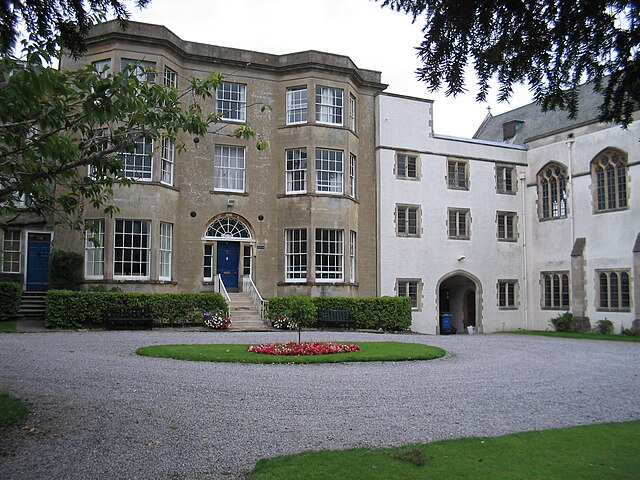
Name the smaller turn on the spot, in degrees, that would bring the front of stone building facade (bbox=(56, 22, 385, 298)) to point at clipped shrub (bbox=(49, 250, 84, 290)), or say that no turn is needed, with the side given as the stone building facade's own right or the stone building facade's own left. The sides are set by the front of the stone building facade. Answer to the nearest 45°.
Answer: approximately 90° to the stone building facade's own right

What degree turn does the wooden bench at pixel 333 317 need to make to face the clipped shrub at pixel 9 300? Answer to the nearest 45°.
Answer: approximately 90° to its right

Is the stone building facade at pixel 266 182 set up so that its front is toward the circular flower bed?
yes

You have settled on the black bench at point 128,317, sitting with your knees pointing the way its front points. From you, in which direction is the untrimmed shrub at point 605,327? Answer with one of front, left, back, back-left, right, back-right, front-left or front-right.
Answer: left

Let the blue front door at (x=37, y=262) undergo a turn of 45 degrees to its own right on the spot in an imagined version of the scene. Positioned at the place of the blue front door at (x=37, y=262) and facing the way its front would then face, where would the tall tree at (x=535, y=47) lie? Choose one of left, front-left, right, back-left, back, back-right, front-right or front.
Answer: front-left

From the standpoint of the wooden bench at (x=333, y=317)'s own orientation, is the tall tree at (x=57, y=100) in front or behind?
in front

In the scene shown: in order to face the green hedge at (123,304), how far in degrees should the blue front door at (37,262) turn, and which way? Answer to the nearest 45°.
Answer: approximately 45° to its left

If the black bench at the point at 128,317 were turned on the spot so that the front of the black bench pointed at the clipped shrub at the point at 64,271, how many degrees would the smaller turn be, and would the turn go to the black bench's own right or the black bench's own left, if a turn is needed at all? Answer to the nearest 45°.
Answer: approximately 135° to the black bench's own right

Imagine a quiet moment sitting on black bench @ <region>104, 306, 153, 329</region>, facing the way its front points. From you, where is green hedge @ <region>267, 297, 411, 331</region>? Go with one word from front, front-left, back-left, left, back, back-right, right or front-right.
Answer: left

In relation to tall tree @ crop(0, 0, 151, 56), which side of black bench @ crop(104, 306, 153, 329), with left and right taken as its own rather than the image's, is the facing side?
front

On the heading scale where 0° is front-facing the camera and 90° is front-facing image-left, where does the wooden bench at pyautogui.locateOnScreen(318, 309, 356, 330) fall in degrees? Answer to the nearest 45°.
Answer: approximately 0°

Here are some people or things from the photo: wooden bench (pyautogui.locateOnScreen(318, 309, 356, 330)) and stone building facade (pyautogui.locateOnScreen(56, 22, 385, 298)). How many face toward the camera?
2

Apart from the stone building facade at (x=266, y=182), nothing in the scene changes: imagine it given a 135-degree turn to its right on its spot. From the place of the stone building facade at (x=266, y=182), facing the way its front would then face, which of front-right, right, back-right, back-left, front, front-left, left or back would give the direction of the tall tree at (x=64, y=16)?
back-left

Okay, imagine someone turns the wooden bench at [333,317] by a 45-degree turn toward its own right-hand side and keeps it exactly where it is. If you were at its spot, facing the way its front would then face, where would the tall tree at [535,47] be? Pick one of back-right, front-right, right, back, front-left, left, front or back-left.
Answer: front-left
